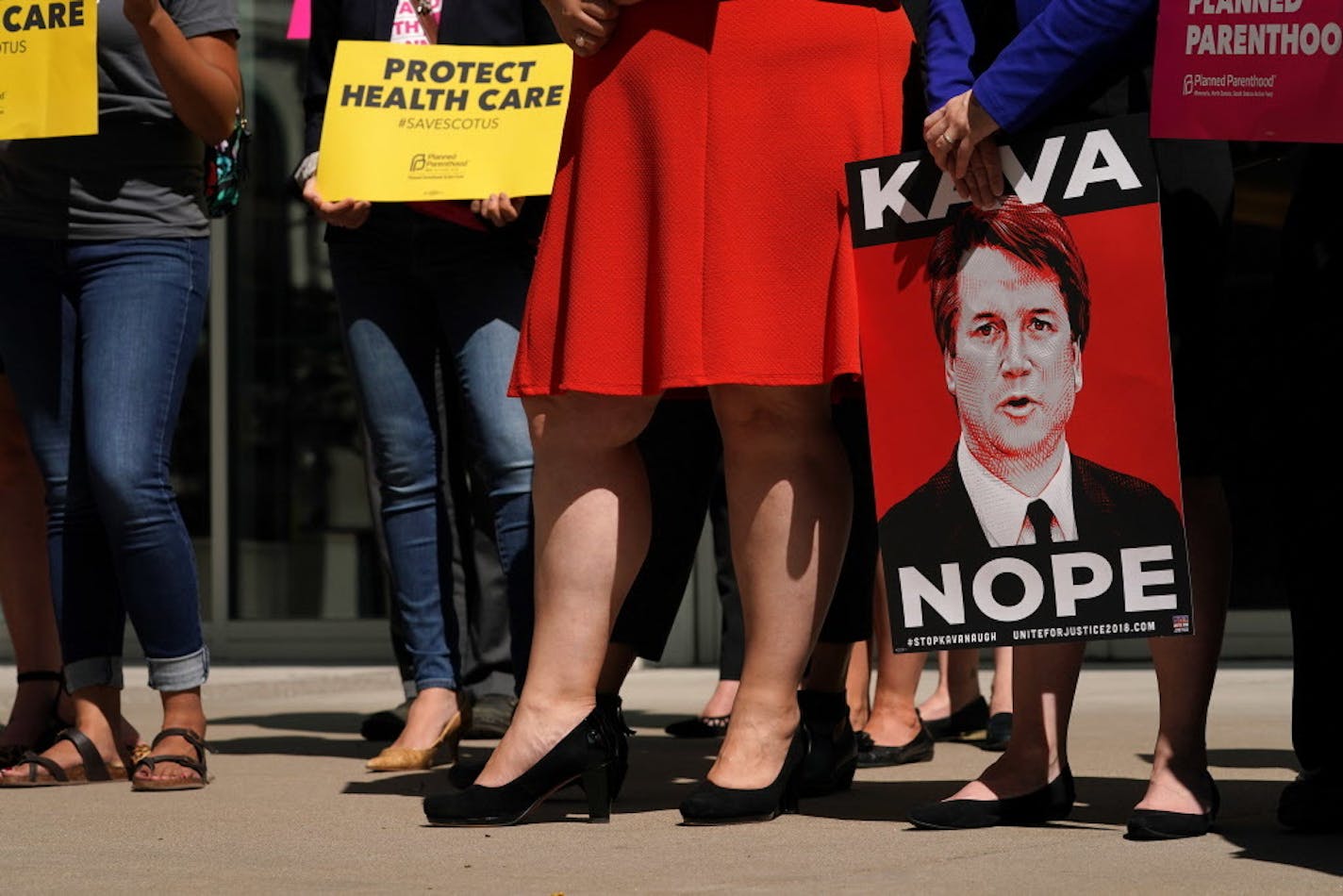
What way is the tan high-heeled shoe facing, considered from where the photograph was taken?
facing to the left of the viewer

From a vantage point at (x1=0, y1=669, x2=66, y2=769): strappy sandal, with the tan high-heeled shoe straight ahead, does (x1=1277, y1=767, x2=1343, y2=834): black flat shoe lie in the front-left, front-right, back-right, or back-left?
front-right

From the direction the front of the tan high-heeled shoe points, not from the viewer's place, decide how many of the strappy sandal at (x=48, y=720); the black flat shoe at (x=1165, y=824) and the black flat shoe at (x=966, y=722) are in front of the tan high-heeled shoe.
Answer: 1

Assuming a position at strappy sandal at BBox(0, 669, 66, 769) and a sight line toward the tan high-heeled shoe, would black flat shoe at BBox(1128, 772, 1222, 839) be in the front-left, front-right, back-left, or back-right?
front-right

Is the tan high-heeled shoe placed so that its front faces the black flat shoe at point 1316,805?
no

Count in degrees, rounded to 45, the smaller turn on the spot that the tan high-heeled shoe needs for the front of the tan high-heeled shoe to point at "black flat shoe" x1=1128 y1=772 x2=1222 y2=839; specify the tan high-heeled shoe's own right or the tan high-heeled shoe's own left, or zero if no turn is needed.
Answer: approximately 135° to the tan high-heeled shoe's own left

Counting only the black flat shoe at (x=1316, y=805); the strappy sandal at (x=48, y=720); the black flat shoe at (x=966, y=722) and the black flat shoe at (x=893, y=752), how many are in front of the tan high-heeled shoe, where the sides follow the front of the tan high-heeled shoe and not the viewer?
1

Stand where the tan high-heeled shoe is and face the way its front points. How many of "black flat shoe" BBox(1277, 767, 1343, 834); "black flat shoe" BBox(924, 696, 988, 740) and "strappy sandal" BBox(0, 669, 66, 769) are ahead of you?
1

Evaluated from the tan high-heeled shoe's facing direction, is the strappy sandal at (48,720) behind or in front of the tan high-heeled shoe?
in front

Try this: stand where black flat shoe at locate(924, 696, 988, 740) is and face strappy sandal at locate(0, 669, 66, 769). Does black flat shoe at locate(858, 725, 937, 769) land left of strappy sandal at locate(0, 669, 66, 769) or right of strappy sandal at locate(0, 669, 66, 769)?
left

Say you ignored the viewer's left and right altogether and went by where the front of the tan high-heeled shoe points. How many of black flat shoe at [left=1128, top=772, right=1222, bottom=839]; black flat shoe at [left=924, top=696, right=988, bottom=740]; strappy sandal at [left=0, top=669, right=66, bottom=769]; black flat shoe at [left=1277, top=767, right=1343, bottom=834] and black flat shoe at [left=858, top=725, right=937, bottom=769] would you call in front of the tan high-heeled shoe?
1

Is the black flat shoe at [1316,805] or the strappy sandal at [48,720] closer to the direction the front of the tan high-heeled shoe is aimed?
the strappy sandal

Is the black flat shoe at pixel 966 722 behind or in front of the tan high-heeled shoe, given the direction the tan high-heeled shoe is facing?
behind

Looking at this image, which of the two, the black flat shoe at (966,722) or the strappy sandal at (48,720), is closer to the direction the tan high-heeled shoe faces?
the strappy sandal

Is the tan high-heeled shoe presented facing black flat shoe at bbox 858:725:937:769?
no

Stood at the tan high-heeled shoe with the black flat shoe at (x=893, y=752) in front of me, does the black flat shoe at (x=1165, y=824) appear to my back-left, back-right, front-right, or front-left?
front-right
